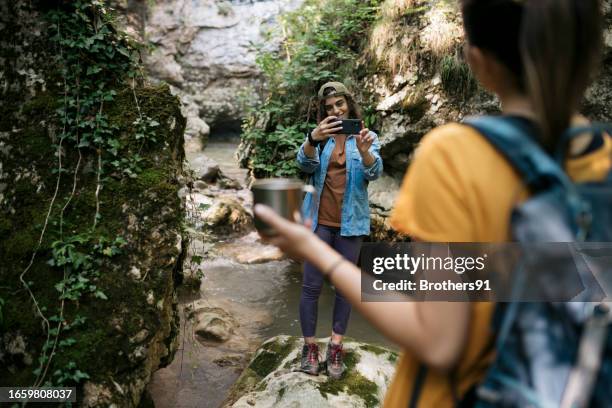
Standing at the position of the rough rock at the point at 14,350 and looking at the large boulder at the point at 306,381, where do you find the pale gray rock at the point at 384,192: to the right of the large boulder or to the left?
left

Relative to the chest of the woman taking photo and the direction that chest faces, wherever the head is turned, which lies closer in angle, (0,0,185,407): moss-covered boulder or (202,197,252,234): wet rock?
the moss-covered boulder

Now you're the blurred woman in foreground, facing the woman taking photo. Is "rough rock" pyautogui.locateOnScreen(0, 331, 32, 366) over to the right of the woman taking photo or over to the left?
left

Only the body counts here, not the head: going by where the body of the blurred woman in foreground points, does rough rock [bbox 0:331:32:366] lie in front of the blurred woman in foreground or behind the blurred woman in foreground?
in front

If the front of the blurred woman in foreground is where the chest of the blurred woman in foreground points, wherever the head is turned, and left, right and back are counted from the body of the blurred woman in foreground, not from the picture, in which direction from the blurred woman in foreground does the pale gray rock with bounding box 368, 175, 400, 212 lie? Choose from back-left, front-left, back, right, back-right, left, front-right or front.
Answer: front-right

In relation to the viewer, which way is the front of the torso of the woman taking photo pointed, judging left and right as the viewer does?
facing the viewer

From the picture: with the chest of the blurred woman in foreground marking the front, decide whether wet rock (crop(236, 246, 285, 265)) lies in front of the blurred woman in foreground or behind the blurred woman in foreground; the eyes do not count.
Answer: in front

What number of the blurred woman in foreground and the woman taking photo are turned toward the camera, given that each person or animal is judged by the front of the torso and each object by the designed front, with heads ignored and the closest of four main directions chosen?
1

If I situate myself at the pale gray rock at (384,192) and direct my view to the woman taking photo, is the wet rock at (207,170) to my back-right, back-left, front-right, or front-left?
back-right

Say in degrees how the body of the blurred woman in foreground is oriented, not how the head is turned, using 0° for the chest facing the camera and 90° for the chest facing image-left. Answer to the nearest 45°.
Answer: approximately 135°

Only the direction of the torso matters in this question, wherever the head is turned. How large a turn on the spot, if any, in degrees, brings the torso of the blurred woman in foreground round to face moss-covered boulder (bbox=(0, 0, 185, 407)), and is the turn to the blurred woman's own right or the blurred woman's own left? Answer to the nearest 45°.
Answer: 0° — they already face it

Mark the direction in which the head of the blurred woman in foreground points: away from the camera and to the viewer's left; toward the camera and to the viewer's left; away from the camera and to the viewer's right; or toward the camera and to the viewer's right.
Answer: away from the camera and to the viewer's left

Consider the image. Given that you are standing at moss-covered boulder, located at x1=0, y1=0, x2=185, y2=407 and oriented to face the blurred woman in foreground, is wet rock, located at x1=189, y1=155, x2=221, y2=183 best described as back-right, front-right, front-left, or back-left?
back-left
